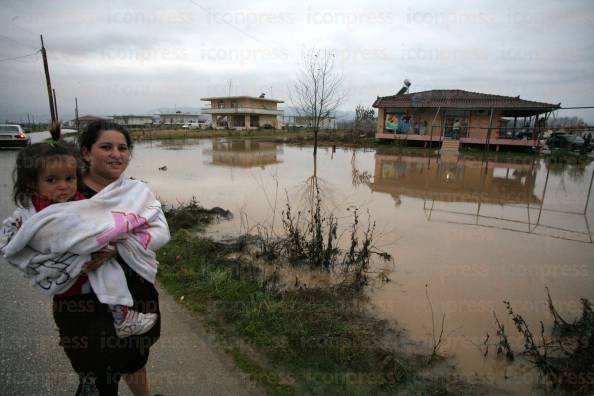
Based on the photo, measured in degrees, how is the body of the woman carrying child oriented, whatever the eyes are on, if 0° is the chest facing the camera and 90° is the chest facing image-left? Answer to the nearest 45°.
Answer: approximately 0°

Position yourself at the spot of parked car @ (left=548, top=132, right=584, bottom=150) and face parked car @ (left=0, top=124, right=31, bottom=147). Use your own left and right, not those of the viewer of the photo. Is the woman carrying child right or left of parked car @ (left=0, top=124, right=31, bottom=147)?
left

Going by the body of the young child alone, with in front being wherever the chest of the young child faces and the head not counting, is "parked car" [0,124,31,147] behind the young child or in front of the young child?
behind

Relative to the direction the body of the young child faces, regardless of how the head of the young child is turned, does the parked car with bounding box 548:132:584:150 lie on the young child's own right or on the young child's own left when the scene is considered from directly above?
on the young child's own left

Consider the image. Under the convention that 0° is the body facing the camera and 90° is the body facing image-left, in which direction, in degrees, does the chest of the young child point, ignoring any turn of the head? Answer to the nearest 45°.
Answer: approximately 315°

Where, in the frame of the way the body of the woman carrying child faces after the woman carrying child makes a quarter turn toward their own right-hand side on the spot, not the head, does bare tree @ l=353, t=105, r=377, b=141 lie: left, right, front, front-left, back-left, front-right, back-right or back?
back-right

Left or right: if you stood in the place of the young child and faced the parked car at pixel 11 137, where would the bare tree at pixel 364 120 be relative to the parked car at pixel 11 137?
right

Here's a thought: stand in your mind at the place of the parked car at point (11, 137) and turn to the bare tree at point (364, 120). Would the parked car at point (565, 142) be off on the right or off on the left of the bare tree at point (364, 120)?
right
